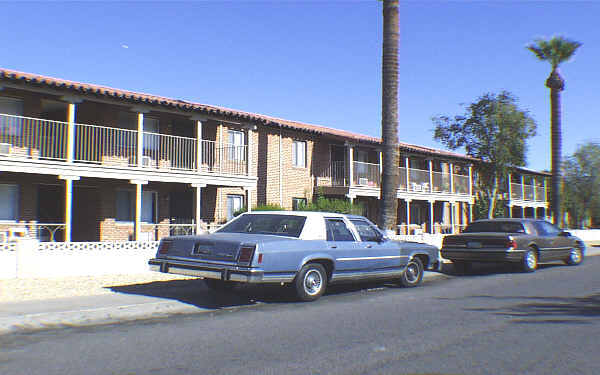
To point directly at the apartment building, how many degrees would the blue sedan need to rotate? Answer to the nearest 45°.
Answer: approximately 90° to its left

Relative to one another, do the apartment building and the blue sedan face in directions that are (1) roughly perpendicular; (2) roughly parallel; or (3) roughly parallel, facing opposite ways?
roughly perpendicular

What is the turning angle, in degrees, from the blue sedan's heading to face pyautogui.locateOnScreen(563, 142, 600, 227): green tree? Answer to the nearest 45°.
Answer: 0° — it already faces it

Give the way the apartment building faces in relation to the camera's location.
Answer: facing the viewer and to the right of the viewer

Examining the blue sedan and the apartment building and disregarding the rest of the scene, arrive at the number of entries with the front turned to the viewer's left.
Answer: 0

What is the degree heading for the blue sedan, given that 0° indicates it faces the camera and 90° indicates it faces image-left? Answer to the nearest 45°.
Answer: approximately 225°

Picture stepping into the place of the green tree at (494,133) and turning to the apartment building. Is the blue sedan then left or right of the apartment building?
left

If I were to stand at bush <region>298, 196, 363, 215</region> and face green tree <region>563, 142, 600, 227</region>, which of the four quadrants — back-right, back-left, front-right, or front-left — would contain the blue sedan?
back-right

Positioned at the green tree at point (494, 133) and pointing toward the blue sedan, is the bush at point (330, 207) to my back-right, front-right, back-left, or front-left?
front-right

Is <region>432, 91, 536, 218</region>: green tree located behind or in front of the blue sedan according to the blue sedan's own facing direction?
in front

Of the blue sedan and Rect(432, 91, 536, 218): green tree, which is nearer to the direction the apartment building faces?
the blue sedan

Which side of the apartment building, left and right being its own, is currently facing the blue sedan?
front

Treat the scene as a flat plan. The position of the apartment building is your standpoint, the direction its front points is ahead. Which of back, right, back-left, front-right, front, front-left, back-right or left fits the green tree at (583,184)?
left

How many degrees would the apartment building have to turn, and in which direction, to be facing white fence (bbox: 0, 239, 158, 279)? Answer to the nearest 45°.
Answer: approximately 45° to its right

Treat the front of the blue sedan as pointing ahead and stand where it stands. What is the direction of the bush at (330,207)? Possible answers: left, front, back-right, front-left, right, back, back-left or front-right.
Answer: front-left

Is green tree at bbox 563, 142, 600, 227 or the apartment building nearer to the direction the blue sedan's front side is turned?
the green tree
